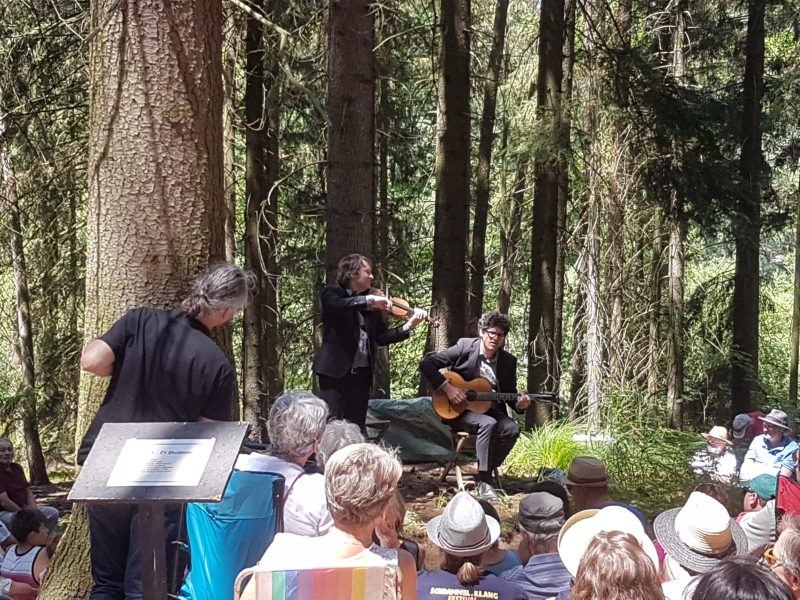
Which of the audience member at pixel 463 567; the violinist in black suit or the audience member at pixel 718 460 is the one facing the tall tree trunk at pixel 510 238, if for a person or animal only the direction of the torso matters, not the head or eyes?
the audience member at pixel 463 567

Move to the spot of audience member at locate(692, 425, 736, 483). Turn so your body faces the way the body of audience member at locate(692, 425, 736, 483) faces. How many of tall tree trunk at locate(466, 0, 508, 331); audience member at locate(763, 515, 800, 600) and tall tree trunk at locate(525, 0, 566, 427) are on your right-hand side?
2

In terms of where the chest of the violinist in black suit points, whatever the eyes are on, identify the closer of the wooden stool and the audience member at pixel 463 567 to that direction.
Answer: the audience member

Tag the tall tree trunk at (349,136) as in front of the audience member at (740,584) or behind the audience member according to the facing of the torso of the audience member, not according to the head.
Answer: in front

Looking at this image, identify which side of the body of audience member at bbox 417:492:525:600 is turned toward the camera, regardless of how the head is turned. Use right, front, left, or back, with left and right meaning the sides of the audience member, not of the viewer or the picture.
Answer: back

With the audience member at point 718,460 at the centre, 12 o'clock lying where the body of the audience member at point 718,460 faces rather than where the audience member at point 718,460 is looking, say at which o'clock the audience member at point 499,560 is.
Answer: the audience member at point 499,560 is roughly at 11 o'clock from the audience member at point 718,460.

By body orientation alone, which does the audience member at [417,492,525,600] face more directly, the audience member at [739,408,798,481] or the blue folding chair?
the audience member

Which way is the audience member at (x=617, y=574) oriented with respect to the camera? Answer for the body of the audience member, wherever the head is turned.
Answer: away from the camera

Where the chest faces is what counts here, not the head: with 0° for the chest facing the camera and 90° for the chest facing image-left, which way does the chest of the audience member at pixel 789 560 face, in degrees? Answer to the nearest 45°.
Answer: approximately 135°

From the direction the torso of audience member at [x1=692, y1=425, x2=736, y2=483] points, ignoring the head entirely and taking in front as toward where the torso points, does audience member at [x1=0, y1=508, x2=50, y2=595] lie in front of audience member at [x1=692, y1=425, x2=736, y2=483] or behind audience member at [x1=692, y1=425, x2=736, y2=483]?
in front

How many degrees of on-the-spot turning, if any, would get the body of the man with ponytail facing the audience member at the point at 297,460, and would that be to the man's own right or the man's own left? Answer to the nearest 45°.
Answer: approximately 90° to the man's own right

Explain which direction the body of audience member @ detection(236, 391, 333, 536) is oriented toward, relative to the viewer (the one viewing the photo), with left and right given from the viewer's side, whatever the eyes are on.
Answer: facing away from the viewer and to the right of the viewer

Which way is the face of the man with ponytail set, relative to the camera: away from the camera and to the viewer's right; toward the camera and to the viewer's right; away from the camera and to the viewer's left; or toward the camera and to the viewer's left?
away from the camera and to the viewer's right

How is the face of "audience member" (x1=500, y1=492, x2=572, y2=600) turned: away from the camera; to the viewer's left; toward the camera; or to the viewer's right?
away from the camera

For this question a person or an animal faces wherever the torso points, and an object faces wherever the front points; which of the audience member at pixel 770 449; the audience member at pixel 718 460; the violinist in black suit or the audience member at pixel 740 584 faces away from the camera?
the audience member at pixel 740 584

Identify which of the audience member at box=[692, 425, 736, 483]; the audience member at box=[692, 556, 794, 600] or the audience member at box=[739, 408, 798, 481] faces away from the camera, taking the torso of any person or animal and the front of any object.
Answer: the audience member at box=[692, 556, 794, 600]

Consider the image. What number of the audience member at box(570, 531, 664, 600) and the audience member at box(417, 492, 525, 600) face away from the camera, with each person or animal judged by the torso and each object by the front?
2

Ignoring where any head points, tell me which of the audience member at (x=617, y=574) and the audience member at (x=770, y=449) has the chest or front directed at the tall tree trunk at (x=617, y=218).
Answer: the audience member at (x=617, y=574)

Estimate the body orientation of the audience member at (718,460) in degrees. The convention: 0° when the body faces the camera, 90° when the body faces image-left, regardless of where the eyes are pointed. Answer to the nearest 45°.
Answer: approximately 45°
